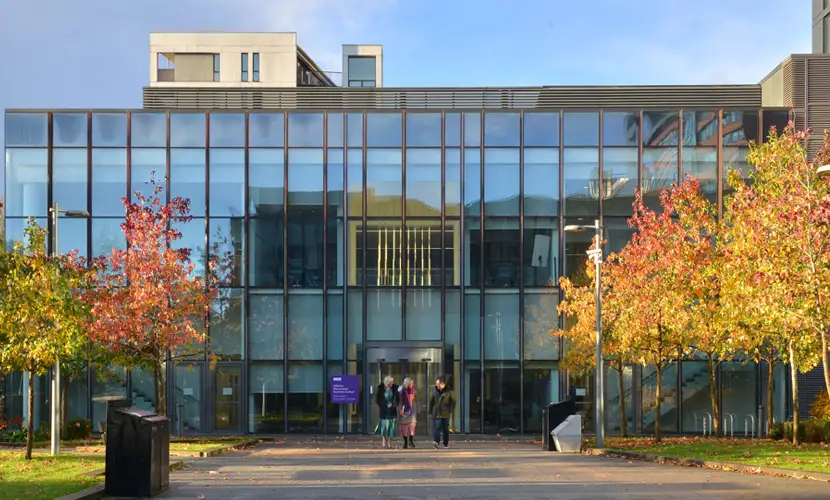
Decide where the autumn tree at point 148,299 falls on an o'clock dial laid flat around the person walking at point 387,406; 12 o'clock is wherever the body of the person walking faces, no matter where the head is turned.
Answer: The autumn tree is roughly at 3 o'clock from the person walking.

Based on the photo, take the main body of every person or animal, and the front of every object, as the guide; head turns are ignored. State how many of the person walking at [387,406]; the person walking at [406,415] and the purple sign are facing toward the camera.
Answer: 3

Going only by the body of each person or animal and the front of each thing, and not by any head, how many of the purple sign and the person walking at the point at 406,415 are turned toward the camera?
2

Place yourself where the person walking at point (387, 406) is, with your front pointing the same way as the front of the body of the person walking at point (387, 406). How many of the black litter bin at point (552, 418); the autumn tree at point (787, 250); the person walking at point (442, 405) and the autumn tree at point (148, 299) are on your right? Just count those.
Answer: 1

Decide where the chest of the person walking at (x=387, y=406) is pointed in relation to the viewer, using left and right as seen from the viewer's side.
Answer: facing the viewer

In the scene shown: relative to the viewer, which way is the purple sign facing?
toward the camera

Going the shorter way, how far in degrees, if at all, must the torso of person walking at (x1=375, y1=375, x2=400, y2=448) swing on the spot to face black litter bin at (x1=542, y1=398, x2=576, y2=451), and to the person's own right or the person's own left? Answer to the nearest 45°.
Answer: approximately 45° to the person's own left

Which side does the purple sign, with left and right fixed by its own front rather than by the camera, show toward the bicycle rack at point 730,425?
left
